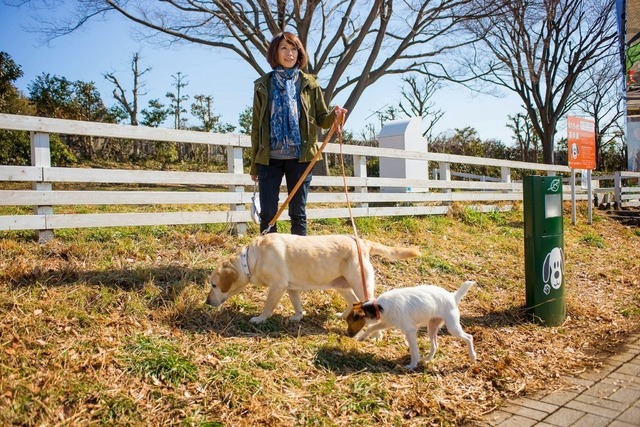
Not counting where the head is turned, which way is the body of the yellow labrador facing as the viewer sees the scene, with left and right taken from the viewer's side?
facing to the left of the viewer

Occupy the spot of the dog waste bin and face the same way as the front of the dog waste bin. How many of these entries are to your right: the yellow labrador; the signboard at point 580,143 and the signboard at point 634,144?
1

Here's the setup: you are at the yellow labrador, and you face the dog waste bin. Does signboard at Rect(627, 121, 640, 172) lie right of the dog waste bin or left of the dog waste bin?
left

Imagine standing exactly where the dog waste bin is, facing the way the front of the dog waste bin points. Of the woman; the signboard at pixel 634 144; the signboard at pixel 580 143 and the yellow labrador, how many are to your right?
2

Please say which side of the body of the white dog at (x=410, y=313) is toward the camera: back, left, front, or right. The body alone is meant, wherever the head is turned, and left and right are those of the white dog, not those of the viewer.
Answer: left

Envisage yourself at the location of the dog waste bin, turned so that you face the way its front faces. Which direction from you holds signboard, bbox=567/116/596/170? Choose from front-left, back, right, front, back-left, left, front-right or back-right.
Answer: back-left

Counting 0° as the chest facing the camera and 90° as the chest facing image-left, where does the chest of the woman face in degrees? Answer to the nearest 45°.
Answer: approximately 0°

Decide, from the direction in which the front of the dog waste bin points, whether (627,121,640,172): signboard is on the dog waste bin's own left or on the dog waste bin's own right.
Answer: on the dog waste bin's own left

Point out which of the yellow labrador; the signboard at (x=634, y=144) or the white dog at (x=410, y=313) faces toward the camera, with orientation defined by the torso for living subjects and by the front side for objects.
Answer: the signboard

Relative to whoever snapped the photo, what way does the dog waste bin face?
facing the viewer and to the right of the viewer

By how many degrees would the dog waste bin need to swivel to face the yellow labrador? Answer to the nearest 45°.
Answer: approximately 90° to its right
